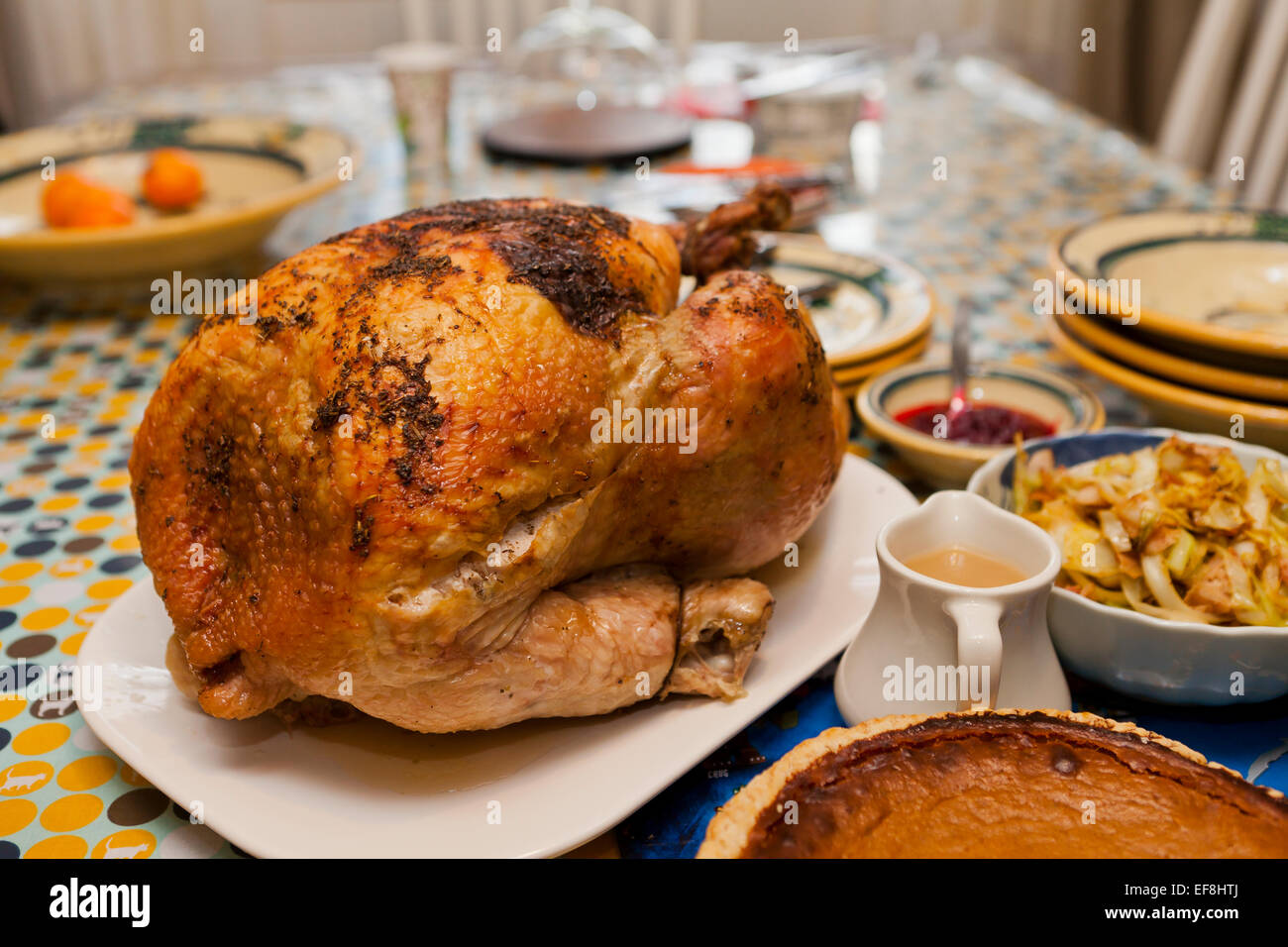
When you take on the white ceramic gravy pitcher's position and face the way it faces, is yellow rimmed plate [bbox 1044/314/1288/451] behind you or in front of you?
in front

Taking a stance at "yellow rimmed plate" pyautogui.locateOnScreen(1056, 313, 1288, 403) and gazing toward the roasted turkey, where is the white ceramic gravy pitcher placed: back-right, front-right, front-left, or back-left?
front-left

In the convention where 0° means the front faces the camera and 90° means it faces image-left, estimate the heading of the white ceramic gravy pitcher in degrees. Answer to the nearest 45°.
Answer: approximately 180°

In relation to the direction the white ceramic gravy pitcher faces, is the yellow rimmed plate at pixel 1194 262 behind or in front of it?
in front

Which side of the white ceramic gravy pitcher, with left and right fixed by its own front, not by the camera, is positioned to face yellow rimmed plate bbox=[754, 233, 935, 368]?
front
